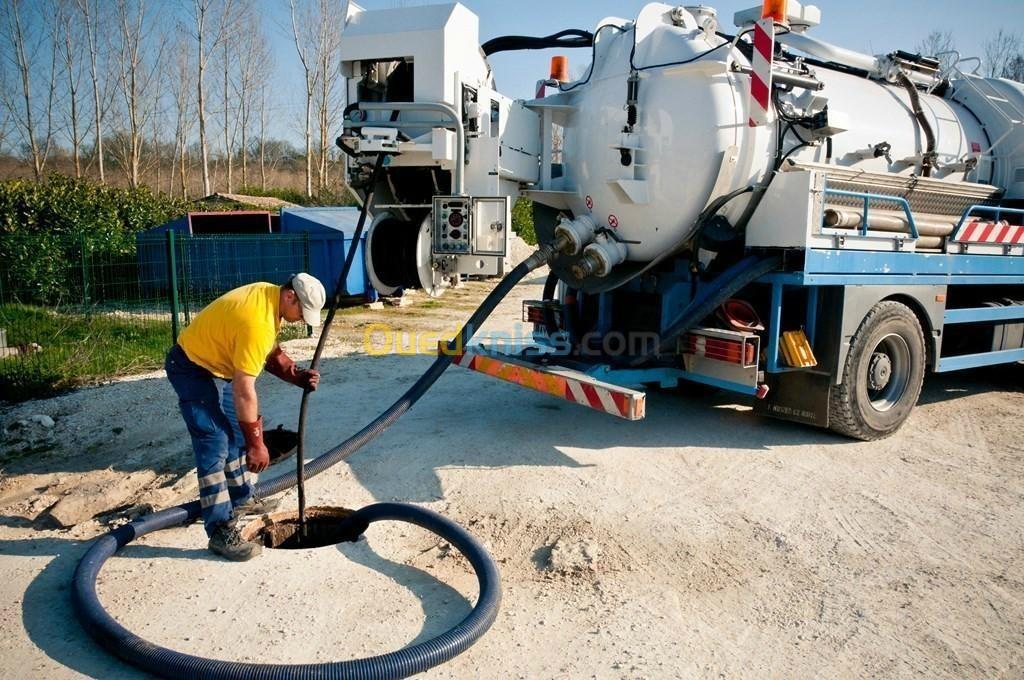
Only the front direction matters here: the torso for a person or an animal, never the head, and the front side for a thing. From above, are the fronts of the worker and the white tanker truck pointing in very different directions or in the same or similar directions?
same or similar directions

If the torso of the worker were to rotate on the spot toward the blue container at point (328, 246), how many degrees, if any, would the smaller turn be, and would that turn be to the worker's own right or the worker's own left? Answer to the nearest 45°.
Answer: approximately 90° to the worker's own left

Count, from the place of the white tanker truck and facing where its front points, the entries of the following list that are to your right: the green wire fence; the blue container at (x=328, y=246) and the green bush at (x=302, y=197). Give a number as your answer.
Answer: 0

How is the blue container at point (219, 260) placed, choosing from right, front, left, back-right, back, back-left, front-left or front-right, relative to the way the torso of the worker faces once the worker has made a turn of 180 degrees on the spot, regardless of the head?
right

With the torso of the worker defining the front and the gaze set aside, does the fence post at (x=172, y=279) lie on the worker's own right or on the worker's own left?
on the worker's own left

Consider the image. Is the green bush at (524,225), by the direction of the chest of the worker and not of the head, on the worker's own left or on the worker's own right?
on the worker's own left

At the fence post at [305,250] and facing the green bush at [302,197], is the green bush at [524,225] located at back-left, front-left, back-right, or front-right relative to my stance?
front-right

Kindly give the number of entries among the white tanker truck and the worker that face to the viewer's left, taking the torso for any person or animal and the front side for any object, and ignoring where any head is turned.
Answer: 0

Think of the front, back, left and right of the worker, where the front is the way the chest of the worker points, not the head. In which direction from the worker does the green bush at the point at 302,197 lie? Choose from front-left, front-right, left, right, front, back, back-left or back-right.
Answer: left

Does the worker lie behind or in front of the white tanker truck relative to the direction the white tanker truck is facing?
behind

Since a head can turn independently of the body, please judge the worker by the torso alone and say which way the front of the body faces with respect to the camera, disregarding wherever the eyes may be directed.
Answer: to the viewer's right

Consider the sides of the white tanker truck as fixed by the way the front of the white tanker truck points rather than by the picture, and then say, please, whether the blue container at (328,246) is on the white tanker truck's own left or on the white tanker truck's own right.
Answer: on the white tanker truck's own left

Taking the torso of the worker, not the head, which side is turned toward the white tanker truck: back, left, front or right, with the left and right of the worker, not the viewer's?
front

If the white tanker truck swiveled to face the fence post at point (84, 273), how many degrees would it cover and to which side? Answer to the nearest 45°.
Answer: approximately 135° to its left

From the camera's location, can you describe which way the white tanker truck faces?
facing away from the viewer and to the right of the viewer

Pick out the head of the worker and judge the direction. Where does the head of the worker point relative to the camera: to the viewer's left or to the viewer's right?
to the viewer's right

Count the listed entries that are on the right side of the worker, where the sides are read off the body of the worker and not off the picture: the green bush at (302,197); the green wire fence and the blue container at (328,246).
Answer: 0
